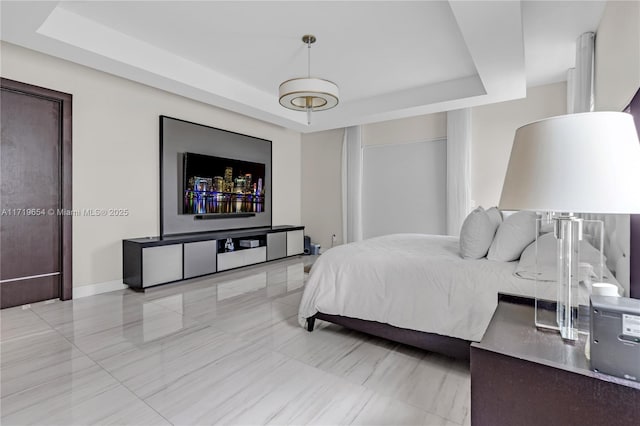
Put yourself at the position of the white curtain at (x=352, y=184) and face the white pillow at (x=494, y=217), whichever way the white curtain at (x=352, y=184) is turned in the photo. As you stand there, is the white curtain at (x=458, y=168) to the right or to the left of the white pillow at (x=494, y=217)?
left

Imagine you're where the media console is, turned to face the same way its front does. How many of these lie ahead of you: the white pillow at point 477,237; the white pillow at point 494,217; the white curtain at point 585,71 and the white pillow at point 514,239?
4

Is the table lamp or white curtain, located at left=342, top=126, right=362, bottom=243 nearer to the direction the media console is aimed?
the table lamp

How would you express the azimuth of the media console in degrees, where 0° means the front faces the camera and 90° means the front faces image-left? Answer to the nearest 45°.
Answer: approximately 315°

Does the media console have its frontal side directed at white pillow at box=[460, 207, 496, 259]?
yes

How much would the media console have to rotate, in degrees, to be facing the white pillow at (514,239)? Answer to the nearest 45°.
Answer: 0° — it already faces it

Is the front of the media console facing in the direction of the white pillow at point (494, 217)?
yes
